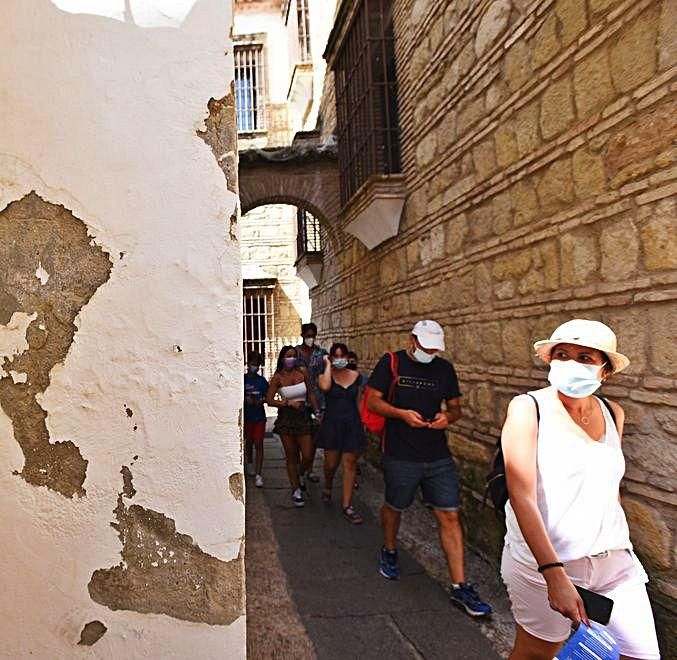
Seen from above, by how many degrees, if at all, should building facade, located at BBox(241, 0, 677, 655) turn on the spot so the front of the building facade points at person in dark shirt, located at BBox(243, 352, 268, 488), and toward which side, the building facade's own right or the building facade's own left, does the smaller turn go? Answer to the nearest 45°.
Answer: approximately 90° to the building facade's own right

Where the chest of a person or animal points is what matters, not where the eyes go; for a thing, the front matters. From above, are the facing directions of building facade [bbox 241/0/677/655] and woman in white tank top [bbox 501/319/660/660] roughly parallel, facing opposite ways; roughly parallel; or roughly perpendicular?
roughly perpendicular

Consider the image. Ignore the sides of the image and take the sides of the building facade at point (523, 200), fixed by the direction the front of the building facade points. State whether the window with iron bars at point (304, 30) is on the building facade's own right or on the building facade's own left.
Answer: on the building facade's own right

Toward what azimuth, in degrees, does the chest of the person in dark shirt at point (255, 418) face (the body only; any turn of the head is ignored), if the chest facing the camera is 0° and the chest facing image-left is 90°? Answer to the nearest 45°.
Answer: approximately 0°

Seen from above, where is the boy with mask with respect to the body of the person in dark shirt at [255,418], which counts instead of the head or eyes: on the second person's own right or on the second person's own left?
on the second person's own left

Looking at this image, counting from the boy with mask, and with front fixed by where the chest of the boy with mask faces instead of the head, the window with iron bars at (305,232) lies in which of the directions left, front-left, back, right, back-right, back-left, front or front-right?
back

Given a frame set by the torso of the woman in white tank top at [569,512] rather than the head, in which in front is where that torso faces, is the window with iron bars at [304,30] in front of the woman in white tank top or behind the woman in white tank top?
behind

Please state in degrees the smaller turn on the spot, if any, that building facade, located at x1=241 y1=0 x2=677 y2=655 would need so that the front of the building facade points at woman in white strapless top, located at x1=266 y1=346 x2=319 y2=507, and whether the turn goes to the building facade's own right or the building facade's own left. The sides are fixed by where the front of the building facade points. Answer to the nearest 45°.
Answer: approximately 90° to the building facade's own right
